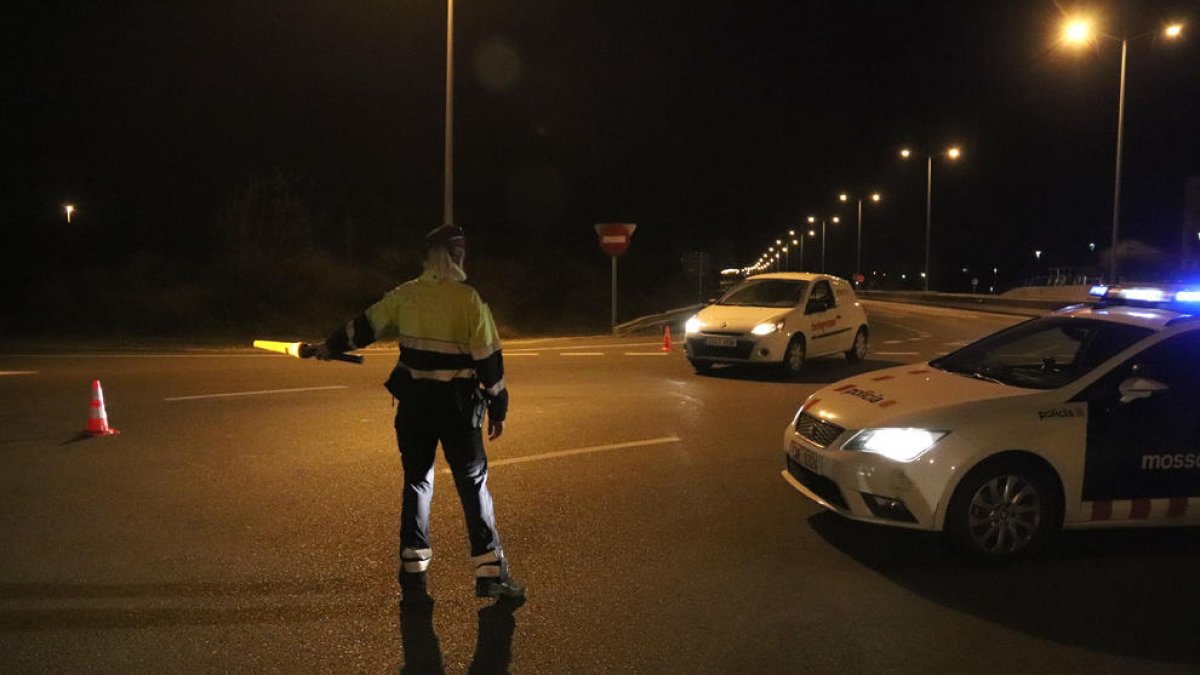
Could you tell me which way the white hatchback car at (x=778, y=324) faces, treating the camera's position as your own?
facing the viewer and to the left of the viewer

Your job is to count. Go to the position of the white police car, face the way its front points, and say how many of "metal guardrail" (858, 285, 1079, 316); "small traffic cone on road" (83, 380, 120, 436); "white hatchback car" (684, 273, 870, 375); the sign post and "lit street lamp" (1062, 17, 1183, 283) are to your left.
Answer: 0

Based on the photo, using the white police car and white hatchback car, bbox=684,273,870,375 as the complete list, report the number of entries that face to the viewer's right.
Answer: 0

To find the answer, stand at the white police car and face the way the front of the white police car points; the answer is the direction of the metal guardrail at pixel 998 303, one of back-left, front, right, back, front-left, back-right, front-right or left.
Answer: back-right

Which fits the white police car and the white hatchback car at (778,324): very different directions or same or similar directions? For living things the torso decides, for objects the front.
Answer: same or similar directions

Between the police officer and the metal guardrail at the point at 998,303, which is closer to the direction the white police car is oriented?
the police officer

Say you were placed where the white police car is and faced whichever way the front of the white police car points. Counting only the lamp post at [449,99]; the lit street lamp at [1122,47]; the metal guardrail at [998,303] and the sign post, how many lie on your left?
0

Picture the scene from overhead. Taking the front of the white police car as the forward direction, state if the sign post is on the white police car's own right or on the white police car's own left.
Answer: on the white police car's own right

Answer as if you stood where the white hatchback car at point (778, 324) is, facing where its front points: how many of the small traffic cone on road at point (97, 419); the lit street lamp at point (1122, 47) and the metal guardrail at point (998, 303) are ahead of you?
1

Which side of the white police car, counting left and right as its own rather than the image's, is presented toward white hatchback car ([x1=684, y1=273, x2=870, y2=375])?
right

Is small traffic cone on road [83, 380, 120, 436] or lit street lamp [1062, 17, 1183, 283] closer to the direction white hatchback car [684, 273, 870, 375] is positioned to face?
the small traffic cone on road

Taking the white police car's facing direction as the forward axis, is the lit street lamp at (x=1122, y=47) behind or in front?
behind

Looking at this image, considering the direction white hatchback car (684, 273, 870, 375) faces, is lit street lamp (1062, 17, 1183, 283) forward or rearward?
rearward

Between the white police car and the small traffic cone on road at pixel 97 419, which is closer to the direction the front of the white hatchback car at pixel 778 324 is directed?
the small traffic cone on road

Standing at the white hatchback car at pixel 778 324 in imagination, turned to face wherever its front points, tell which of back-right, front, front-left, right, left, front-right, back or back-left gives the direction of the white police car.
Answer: front-left

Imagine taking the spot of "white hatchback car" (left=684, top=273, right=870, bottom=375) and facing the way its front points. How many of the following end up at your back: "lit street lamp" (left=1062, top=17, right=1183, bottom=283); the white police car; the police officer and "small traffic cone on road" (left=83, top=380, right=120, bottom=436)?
1
